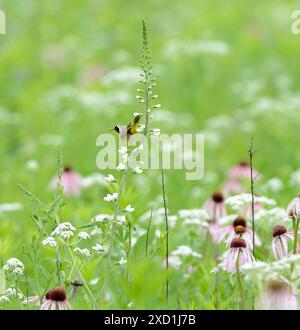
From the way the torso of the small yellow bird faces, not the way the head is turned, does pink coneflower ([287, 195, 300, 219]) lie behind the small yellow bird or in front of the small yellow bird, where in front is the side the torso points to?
behind

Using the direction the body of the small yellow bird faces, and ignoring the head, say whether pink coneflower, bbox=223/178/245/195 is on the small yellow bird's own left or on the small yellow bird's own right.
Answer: on the small yellow bird's own right

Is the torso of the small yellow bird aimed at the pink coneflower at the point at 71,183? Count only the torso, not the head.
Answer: no

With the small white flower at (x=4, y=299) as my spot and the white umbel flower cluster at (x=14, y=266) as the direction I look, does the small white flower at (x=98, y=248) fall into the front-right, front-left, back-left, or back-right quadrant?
front-right

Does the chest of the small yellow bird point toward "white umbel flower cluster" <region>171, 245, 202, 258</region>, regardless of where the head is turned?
no
